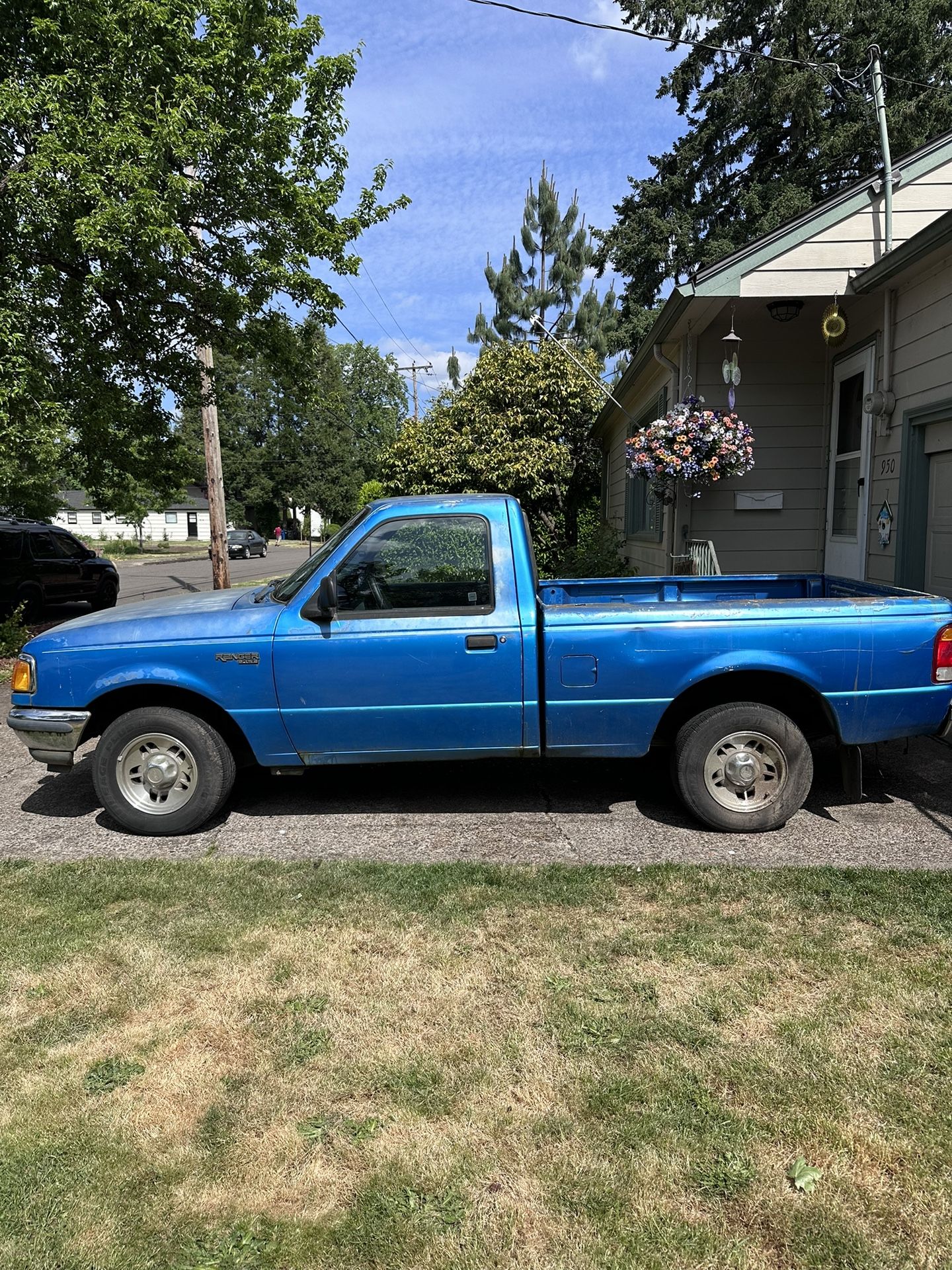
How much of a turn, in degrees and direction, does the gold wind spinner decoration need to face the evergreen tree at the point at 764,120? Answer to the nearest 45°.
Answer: approximately 180°

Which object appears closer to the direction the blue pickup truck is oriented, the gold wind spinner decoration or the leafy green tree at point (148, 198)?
the leafy green tree

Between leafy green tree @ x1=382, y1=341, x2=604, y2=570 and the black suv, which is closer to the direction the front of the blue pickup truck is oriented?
the black suv

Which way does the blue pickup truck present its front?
to the viewer's left

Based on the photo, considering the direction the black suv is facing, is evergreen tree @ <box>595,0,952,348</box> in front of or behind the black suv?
in front

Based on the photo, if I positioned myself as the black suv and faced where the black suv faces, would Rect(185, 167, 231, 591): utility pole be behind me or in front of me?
in front

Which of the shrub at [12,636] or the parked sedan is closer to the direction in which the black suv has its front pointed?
the parked sedan

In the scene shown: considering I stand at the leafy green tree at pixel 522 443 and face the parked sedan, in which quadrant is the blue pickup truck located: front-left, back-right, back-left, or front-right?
back-left

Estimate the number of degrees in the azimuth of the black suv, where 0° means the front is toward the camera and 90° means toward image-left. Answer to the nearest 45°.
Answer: approximately 225°

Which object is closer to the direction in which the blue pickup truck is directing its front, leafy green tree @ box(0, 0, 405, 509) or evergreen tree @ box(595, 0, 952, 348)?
the leafy green tree
